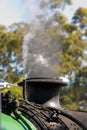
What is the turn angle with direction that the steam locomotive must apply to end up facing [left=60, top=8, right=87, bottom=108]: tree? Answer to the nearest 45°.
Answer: approximately 45° to its left

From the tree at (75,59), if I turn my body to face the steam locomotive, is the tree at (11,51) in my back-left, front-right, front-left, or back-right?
front-right

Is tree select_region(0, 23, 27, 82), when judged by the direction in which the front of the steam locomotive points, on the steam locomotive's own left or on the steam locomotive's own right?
on the steam locomotive's own left

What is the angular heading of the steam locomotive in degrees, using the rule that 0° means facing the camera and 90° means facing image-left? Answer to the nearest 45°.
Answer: approximately 225°

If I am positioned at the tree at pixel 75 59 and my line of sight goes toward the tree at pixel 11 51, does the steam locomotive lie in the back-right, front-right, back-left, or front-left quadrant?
front-left
